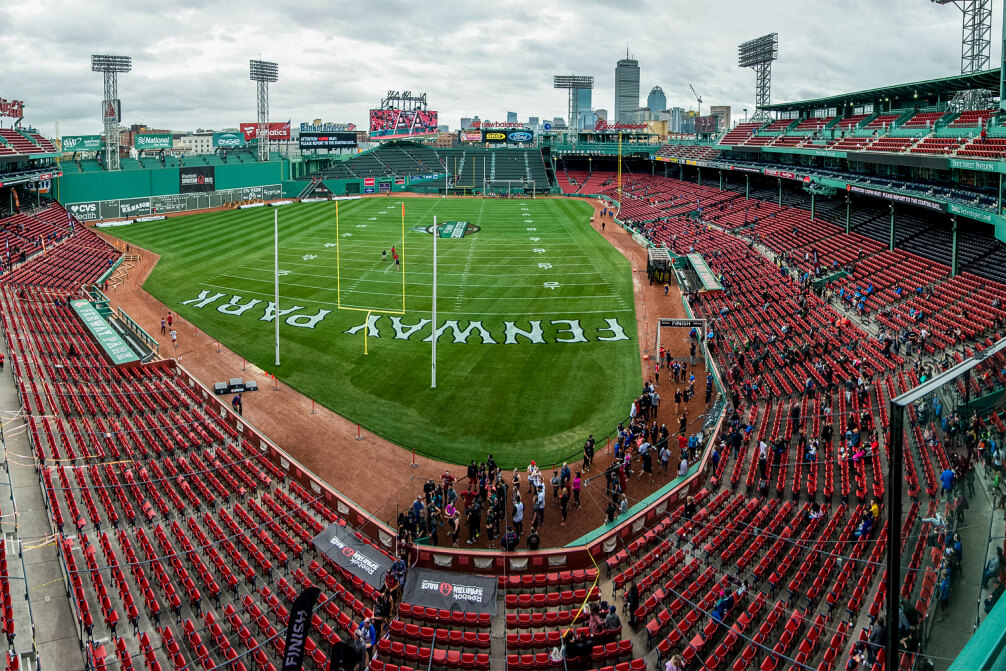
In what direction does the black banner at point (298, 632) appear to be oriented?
toward the camera

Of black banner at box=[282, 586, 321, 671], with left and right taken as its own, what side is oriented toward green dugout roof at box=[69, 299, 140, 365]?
back

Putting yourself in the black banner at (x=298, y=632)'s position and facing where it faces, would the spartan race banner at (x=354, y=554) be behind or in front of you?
behind

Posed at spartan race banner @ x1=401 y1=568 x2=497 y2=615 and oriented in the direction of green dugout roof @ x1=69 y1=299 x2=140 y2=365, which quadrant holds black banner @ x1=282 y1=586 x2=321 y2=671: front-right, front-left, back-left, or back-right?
front-left

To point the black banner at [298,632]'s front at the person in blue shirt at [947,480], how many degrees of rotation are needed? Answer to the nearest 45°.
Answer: approximately 45° to its left

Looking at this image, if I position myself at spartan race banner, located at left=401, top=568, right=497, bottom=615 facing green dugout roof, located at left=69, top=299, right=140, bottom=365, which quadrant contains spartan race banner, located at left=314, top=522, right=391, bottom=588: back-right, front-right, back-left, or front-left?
front-left

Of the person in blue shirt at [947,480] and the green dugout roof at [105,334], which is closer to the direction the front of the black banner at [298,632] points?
the person in blue shirt

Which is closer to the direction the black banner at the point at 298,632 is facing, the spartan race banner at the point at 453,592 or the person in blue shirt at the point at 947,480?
the person in blue shirt
